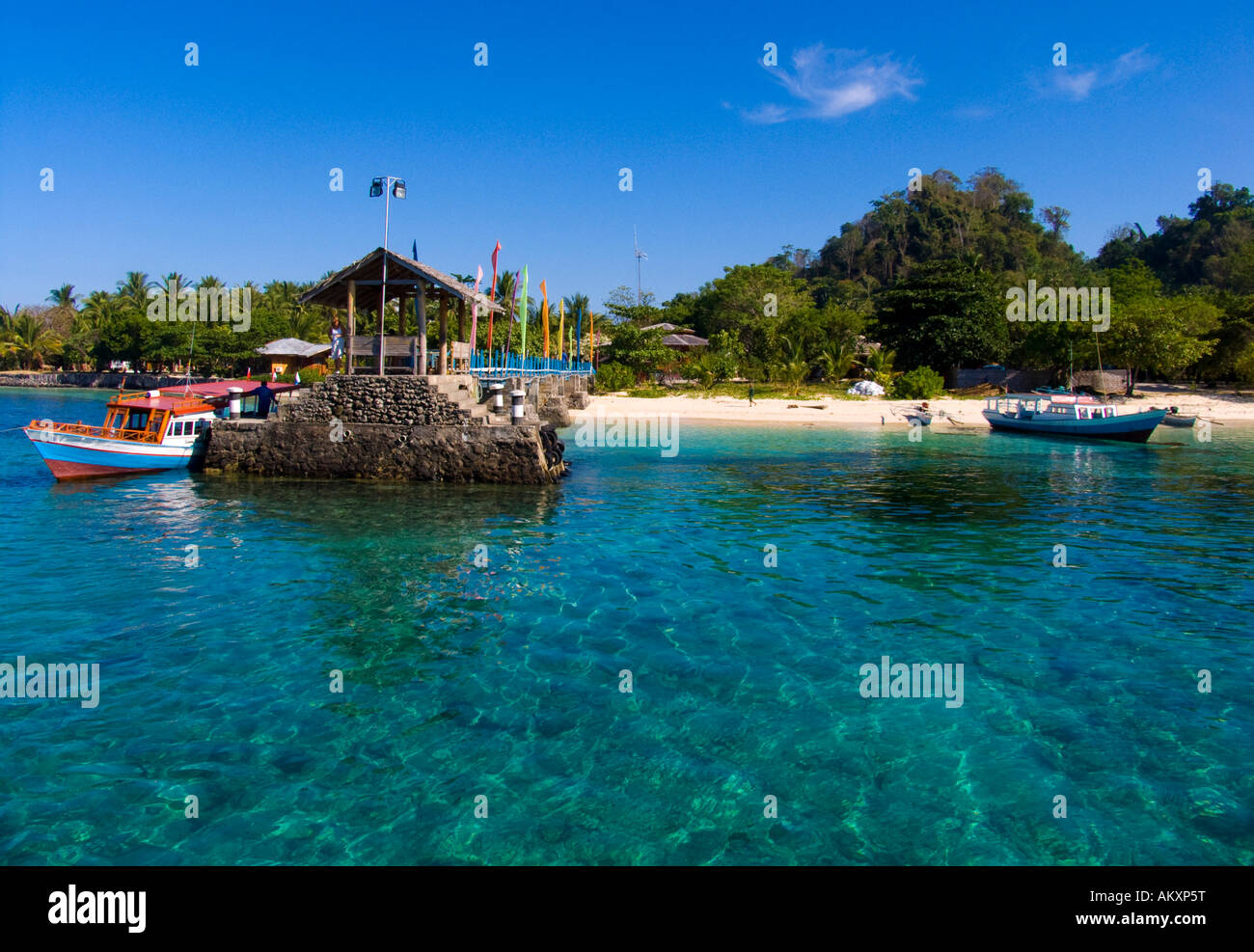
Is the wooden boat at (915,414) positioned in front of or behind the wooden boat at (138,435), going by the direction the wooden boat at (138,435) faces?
behind

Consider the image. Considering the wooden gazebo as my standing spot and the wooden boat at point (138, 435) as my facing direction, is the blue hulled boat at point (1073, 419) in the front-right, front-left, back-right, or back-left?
back-right

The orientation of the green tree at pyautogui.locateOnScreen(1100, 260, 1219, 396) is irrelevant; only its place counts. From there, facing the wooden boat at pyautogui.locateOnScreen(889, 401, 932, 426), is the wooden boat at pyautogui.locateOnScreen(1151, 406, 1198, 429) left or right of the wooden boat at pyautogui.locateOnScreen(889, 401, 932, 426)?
left

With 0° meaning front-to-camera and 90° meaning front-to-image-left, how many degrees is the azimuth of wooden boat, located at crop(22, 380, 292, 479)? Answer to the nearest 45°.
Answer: approximately 45°
